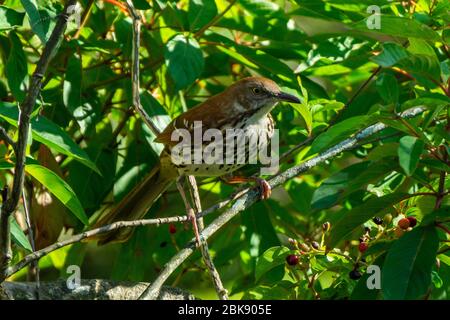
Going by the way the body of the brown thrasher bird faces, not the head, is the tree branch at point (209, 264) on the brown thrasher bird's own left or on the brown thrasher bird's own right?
on the brown thrasher bird's own right

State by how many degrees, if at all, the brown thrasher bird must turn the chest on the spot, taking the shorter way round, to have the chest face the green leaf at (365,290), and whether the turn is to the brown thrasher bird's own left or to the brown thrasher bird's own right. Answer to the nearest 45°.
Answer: approximately 45° to the brown thrasher bird's own right

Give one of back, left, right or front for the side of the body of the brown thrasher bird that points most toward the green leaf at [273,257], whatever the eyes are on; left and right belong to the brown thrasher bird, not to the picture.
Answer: front

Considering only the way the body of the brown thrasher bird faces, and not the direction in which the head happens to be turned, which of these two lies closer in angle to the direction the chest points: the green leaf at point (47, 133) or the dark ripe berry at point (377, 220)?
the dark ripe berry

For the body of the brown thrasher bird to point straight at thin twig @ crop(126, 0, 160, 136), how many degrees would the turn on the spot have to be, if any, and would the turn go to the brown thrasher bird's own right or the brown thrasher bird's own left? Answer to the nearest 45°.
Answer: approximately 135° to the brown thrasher bird's own right

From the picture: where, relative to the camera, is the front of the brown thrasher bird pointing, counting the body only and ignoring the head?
to the viewer's right
